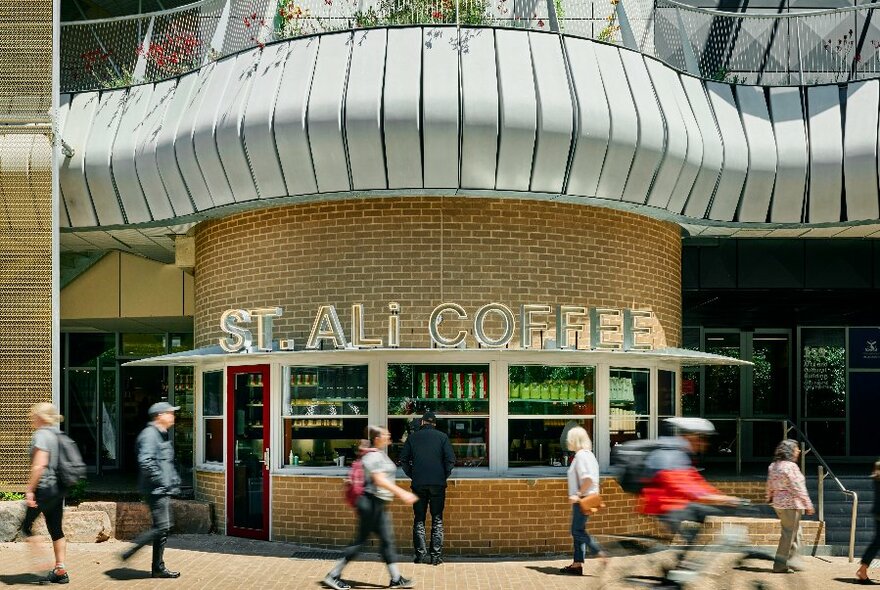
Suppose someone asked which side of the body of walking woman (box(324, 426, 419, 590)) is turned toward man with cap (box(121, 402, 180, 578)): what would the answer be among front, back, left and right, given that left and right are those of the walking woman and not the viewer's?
back

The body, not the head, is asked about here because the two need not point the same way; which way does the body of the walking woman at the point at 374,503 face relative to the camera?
to the viewer's right

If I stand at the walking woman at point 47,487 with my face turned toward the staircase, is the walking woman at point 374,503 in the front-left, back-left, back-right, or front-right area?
front-right

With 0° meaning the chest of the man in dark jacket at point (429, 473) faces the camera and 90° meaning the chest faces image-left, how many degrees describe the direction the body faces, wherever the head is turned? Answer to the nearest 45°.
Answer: approximately 180°

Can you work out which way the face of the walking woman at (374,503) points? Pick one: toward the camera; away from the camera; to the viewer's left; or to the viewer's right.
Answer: to the viewer's right

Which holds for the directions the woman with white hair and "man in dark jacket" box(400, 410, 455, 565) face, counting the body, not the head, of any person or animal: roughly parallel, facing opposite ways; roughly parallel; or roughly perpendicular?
roughly perpendicular

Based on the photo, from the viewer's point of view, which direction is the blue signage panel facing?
toward the camera

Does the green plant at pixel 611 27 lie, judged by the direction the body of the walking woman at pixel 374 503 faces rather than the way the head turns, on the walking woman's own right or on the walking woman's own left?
on the walking woman's own left

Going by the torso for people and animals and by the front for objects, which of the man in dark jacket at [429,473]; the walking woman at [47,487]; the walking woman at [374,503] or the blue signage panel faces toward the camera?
the blue signage panel

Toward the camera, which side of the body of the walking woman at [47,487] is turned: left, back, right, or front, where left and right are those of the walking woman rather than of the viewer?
left

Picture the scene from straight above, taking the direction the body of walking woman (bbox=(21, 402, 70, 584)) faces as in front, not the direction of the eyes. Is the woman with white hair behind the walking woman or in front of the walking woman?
behind

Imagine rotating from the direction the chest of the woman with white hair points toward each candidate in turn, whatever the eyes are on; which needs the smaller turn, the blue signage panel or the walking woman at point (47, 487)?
the walking woman
